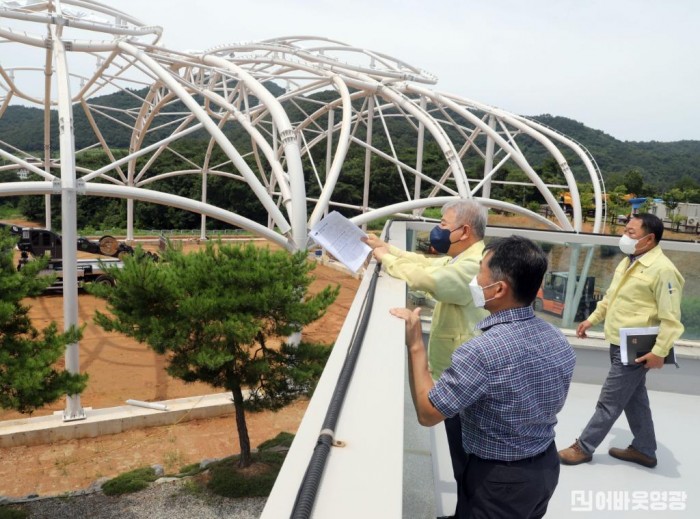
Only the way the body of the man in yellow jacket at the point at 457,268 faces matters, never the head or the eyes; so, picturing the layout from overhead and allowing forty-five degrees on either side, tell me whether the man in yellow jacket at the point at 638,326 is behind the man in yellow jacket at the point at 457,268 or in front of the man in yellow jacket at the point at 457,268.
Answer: behind

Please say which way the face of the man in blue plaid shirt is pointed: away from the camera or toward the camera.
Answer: away from the camera

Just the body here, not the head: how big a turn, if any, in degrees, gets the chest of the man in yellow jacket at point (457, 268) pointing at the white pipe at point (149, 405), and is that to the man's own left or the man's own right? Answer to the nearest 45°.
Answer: approximately 45° to the man's own right

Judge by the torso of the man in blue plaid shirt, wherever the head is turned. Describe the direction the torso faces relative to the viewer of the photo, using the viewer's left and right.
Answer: facing away from the viewer and to the left of the viewer

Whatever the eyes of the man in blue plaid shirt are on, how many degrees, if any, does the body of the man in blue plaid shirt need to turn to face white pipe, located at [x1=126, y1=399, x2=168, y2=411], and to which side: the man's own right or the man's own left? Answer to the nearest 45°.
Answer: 0° — they already face it

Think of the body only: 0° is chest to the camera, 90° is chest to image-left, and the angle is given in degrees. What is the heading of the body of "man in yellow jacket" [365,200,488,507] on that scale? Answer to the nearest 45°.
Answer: approximately 90°

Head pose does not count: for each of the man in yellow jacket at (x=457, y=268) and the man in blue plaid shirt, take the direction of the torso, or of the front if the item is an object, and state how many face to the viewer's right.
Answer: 0

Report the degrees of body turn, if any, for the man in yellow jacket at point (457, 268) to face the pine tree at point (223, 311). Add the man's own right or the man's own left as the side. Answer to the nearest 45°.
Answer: approximately 45° to the man's own right

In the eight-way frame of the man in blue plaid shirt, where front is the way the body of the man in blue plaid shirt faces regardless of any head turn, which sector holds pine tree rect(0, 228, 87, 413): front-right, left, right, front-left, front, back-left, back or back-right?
front
